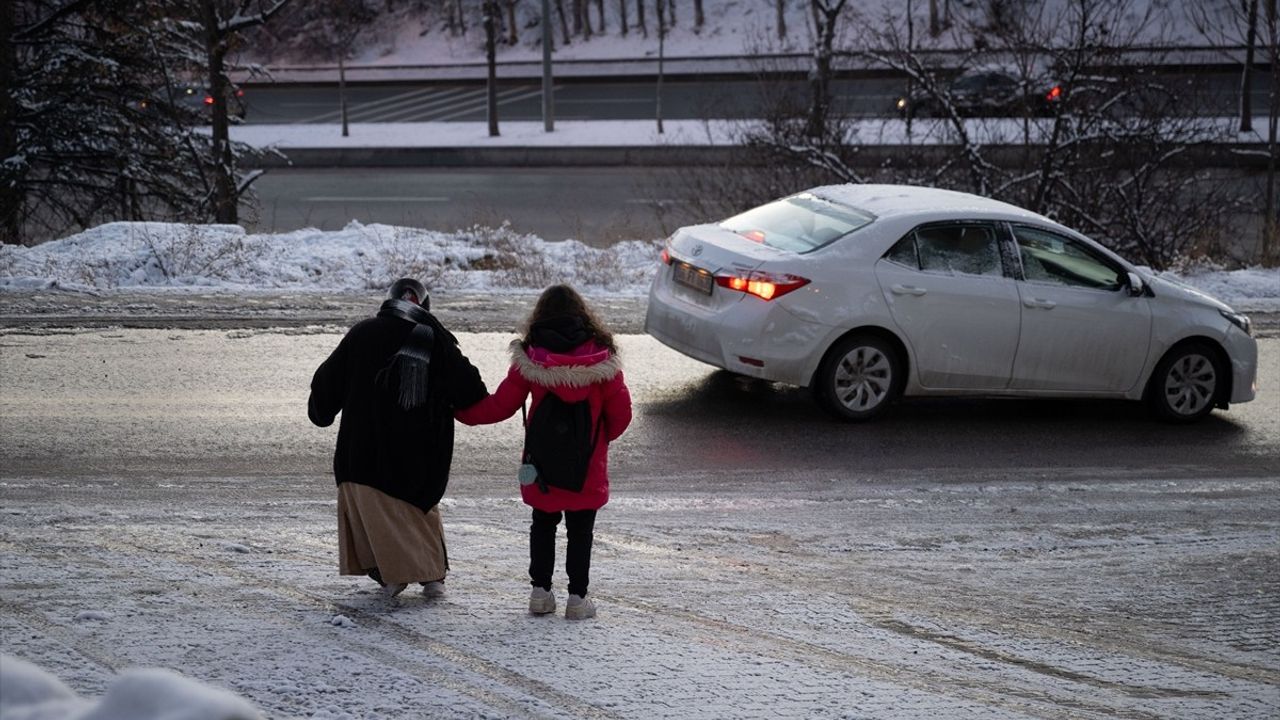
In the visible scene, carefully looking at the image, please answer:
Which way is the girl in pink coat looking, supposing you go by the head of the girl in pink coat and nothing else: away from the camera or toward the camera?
away from the camera

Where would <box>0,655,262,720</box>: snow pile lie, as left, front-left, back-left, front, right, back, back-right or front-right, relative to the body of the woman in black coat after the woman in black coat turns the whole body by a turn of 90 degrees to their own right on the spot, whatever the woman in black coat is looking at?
right

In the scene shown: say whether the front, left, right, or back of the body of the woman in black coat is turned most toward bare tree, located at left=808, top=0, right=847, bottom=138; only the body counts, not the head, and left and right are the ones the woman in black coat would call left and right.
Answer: front

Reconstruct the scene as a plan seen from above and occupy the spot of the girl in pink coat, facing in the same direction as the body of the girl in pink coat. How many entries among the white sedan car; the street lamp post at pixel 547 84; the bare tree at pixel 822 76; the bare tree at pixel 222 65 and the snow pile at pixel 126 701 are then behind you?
1

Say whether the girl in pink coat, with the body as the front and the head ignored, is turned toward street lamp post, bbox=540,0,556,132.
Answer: yes

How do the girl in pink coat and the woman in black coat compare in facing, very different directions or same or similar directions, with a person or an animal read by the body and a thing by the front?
same or similar directions

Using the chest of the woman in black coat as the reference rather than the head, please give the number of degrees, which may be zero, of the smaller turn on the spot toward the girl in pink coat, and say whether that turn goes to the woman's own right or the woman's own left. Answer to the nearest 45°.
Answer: approximately 90° to the woman's own right

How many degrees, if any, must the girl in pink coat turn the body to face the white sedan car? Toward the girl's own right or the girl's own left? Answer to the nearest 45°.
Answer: approximately 45° to the girl's own right

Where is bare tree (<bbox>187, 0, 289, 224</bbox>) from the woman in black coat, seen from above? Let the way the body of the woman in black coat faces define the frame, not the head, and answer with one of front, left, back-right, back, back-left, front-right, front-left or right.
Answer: front

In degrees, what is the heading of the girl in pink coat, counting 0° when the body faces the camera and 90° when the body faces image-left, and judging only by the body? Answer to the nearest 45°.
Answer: approximately 180°

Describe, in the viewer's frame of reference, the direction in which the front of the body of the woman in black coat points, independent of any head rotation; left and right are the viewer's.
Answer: facing away from the viewer

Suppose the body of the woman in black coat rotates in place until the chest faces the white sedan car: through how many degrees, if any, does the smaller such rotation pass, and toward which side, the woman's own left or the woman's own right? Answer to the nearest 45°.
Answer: approximately 45° to the woman's own right

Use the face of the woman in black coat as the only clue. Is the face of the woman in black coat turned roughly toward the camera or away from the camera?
away from the camera
